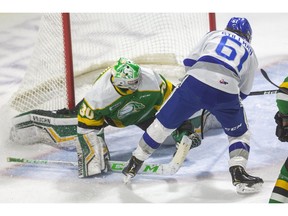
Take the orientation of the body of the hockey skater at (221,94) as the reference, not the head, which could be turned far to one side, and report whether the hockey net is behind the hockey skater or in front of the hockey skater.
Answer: in front

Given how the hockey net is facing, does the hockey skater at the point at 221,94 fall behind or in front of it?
in front

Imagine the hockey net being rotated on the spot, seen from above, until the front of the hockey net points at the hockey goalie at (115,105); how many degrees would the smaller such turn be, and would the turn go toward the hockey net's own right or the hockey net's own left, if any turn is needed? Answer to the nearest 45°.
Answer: approximately 45° to the hockey net's own right

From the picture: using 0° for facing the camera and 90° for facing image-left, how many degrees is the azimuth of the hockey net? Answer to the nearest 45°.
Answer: approximately 315°

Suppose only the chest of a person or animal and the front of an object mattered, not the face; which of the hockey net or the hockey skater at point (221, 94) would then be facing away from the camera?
the hockey skater

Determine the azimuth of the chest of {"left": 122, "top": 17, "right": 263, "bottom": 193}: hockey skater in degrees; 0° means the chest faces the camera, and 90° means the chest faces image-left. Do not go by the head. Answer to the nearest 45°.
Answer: approximately 180°
